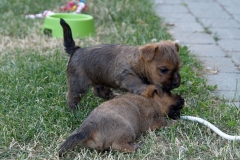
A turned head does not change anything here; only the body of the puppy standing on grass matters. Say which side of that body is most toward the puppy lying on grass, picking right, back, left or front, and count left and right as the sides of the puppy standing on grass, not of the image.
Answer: right

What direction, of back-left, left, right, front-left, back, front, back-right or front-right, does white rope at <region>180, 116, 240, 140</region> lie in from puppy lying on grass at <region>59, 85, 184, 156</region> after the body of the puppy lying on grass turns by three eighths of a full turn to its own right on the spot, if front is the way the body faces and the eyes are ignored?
left

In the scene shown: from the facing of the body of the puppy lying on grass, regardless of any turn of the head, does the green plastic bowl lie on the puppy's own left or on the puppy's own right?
on the puppy's own left

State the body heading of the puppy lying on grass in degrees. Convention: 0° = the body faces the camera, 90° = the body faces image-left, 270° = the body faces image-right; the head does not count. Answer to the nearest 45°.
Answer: approximately 225°

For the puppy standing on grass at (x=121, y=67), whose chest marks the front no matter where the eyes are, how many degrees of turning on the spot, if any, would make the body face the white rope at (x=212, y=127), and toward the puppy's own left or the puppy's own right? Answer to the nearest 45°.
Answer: approximately 45° to the puppy's own right

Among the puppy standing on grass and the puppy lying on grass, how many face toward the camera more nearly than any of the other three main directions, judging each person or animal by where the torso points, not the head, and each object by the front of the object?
0

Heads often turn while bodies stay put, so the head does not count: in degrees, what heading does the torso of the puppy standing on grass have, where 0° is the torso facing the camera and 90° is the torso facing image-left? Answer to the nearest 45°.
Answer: approximately 270°

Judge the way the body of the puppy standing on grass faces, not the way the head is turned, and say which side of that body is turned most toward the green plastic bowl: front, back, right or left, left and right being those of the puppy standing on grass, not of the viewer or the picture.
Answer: left
